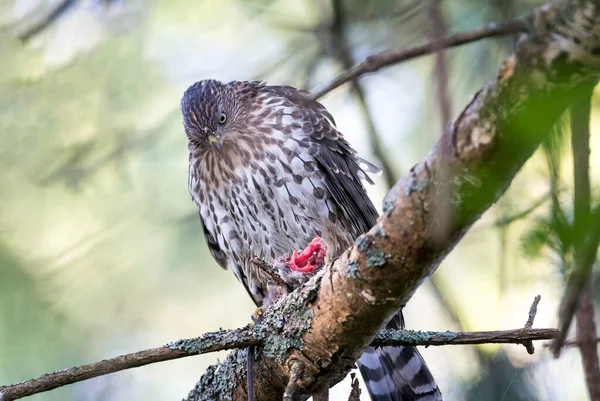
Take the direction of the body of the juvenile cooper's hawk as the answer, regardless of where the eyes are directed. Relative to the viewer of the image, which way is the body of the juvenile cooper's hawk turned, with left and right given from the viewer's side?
facing the viewer and to the left of the viewer

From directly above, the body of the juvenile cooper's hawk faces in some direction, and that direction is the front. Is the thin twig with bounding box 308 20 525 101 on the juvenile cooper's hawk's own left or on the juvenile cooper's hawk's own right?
on the juvenile cooper's hawk's own left
